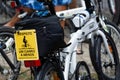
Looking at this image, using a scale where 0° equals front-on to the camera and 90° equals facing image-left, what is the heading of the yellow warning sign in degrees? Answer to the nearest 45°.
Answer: approximately 0°
